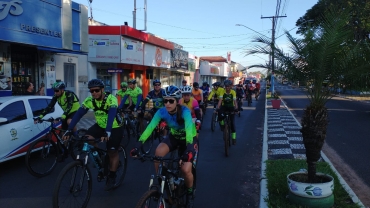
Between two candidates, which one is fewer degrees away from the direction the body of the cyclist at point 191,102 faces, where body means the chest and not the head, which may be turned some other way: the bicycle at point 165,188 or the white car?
the bicycle

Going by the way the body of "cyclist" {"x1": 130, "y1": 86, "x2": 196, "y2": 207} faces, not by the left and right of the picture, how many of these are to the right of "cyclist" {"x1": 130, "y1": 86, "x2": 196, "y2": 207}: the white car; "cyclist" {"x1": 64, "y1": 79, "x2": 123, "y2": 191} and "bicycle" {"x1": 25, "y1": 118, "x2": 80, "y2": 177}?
3

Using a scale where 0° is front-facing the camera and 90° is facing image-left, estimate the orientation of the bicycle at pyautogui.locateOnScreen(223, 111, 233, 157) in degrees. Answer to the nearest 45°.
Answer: approximately 0°

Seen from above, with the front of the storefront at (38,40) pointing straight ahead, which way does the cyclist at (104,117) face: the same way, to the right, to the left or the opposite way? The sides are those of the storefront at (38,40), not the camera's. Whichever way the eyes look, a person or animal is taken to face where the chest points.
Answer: to the right

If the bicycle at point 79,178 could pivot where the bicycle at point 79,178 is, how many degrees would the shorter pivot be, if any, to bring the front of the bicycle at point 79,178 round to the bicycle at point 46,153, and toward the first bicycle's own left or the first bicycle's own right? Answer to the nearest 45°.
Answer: approximately 135° to the first bicycle's own right

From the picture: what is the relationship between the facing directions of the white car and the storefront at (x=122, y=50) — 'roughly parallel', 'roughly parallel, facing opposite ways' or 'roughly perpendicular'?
roughly perpendicular

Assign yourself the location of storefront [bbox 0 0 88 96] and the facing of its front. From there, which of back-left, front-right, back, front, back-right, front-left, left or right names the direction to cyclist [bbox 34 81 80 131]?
front-right

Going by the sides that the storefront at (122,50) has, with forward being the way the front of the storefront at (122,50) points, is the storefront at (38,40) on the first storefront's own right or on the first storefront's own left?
on the first storefront's own right

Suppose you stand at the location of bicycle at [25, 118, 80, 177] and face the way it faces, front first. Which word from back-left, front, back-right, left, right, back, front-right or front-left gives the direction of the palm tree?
left

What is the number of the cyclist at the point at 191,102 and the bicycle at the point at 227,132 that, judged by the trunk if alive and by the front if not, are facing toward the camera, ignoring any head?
2

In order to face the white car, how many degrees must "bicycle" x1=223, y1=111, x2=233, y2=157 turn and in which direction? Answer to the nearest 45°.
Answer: approximately 45° to its right

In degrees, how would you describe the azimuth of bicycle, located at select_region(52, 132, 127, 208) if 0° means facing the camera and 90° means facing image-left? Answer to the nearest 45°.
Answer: approximately 45°

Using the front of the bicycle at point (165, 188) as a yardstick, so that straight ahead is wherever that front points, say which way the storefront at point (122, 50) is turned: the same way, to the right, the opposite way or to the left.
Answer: to the left

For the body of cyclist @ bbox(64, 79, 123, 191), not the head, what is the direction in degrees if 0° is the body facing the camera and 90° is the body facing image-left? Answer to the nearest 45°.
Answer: approximately 45°
